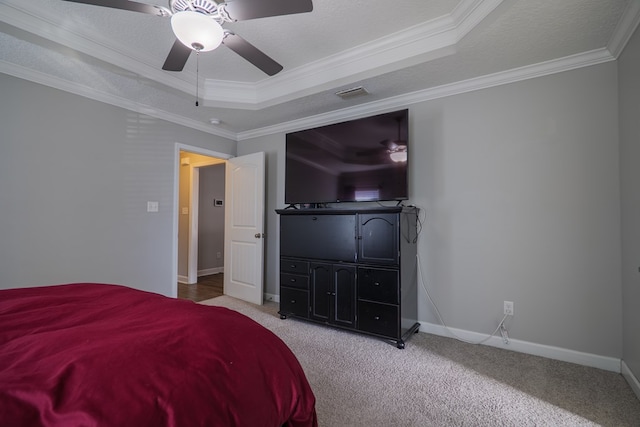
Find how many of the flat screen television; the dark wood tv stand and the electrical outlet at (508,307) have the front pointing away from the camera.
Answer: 0

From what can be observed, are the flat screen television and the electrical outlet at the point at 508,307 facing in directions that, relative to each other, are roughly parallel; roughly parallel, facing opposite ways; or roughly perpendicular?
roughly parallel

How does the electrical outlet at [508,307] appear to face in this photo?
toward the camera

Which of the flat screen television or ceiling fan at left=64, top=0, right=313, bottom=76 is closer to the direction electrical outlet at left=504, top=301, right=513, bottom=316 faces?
the ceiling fan

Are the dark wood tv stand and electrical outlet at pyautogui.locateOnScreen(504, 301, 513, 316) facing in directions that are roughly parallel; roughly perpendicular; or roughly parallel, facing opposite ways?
roughly parallel

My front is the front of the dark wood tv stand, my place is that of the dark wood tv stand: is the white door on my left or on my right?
on my right

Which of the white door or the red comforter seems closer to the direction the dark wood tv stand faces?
the red comforter

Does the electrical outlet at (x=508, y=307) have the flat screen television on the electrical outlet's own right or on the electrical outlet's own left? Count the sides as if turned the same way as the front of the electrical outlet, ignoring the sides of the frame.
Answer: on the electrical outlet's own right

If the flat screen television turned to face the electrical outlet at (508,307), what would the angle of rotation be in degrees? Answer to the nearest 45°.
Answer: approximately 135° to its left

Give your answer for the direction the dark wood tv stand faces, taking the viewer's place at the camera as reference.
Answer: facing the viewer and to the left of the viewer

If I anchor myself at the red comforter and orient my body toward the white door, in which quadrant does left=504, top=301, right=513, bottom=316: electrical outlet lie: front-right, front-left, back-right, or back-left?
front-right
